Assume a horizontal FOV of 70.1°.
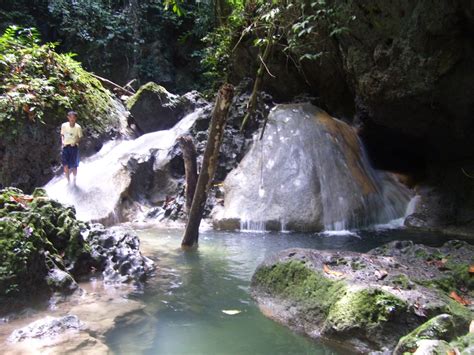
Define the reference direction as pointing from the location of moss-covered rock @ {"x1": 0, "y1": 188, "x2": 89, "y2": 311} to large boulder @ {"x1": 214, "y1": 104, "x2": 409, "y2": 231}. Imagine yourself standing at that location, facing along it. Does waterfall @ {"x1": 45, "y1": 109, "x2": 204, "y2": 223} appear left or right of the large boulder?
left

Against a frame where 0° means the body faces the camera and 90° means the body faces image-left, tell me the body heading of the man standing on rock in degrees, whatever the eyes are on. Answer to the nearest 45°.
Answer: approximately 0°

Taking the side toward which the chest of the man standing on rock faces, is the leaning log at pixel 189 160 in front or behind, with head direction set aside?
in front

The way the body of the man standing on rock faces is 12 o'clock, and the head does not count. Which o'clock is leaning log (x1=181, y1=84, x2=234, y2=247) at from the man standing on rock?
The leaning log is roughly at 11 o'clock from the man standing on rock.

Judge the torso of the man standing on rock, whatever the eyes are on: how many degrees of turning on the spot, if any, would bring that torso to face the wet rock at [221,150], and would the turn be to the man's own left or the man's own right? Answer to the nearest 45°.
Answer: approximately 90° to the man's own left

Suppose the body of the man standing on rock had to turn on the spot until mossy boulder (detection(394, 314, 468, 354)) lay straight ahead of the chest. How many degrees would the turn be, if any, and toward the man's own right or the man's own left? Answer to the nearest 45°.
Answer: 0° — they already face it

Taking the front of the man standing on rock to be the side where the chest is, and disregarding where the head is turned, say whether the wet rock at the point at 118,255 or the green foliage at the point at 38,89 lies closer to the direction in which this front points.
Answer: the wet rock

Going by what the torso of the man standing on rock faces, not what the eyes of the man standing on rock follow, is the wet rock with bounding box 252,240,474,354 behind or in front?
in front

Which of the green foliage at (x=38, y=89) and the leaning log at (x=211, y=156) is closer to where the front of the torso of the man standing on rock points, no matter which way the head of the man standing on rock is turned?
the leaning log

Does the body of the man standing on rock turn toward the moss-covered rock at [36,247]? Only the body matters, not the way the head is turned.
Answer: yes

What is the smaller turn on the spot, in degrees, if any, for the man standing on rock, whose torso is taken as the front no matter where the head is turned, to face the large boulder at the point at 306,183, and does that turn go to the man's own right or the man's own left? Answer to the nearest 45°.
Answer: approximately 45° to the man's own left
